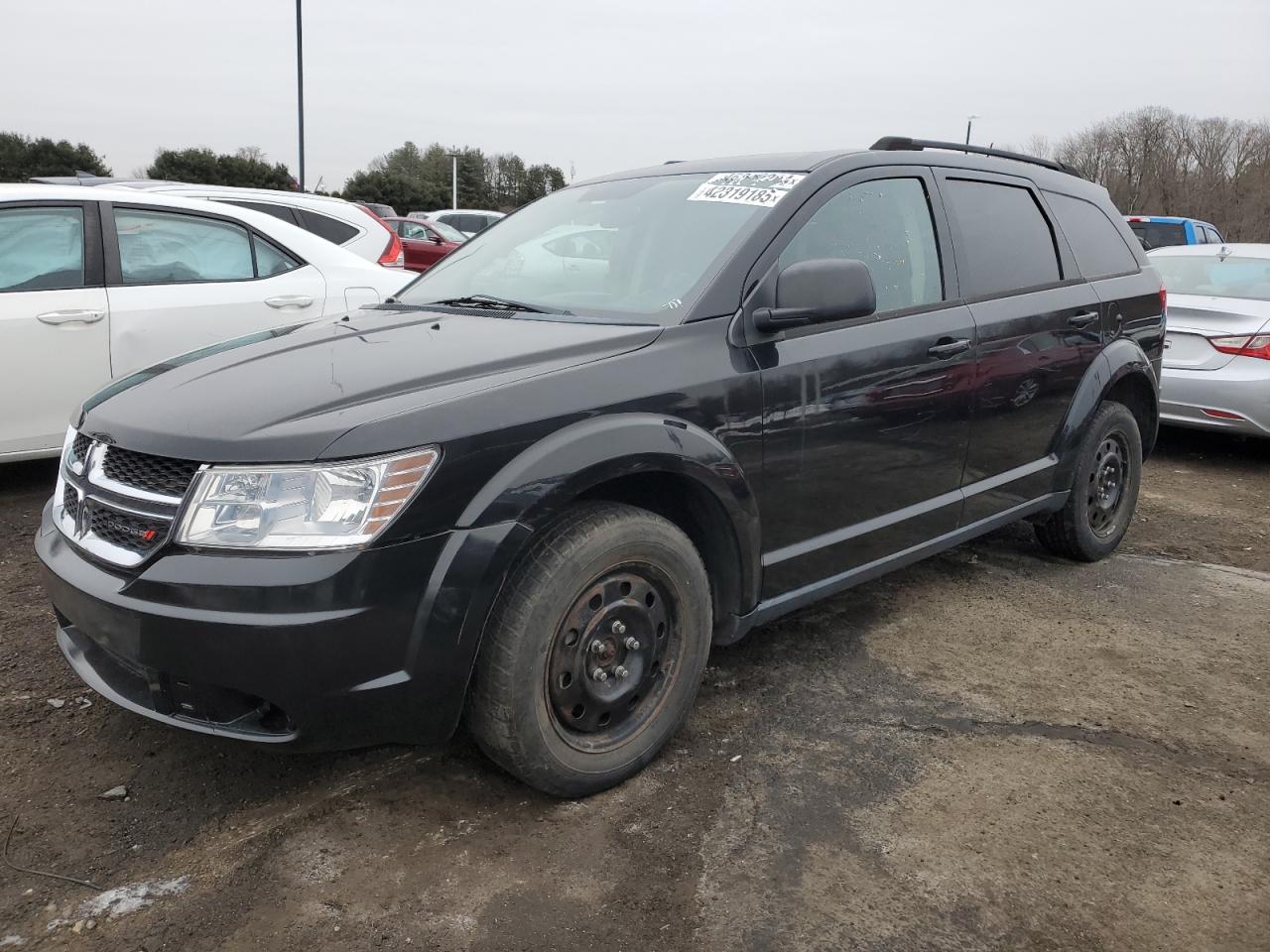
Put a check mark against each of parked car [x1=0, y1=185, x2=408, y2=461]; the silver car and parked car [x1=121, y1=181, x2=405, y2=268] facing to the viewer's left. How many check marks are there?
2

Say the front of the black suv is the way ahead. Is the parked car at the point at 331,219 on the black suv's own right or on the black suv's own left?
on the black suv's own right

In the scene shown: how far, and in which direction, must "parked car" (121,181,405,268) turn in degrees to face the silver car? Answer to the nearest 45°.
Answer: approximately 135° to its left

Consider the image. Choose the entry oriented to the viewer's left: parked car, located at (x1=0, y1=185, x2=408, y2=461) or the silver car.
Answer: the parked car

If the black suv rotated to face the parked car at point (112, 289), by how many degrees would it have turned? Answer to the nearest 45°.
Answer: approximately 90° to its right

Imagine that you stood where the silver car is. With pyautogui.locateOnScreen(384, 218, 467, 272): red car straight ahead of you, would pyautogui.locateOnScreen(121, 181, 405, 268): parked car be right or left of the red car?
left

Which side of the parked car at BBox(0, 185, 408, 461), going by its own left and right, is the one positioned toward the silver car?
back

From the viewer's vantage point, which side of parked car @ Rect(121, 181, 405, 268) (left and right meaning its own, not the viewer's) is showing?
left

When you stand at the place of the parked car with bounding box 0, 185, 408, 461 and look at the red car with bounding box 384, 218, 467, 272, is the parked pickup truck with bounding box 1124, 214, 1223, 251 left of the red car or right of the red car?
right

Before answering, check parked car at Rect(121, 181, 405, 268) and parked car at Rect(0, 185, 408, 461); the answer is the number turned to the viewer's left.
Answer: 2

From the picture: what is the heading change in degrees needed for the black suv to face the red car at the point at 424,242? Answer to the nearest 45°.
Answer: approximately 135° to its right

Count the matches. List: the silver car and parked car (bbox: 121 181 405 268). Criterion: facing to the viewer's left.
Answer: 1

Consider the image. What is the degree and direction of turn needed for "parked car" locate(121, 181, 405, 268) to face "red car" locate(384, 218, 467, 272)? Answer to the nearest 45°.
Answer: approximately 90° to its right

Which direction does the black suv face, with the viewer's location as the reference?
facing the viewer and to the left of the viewer

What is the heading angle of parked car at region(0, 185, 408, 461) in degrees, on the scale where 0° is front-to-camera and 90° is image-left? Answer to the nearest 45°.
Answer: approximately 90°
